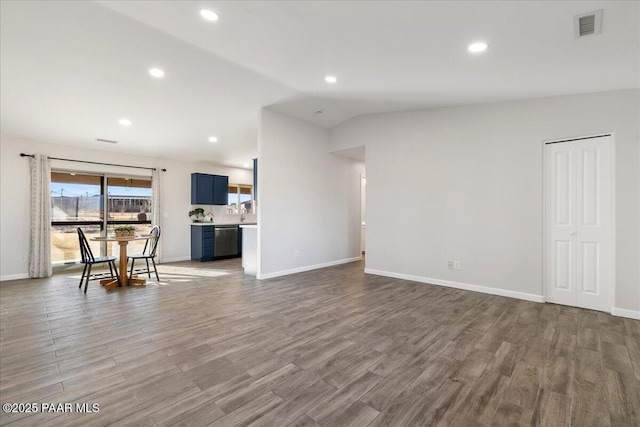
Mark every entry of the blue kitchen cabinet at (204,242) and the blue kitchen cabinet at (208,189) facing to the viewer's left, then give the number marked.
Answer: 0

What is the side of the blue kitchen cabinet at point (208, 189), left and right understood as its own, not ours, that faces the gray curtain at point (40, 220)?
right

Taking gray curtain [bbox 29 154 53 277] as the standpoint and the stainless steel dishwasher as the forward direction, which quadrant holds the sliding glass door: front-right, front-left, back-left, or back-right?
front-left

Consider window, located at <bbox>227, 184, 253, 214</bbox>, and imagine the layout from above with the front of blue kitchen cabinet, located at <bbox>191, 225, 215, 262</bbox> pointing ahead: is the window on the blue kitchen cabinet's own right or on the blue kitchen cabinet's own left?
on the blue kitchen cabinet's own left

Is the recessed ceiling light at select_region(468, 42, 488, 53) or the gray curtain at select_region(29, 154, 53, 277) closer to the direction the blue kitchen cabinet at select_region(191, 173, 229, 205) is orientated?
the recessed ceiling light

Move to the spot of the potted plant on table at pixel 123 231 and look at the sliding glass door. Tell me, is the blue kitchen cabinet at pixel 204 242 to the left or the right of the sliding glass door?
right

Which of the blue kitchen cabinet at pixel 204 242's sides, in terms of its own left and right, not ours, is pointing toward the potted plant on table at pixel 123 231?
right

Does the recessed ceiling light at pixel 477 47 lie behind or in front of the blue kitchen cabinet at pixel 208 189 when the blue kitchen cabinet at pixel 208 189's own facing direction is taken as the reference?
in front

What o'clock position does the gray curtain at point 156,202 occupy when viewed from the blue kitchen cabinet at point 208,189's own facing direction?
The gray curtain is roughly at 4 o'clock from the blue kitchen cabinet.

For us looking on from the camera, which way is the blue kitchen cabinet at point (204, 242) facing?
facing the viewer and to the right of the viewer

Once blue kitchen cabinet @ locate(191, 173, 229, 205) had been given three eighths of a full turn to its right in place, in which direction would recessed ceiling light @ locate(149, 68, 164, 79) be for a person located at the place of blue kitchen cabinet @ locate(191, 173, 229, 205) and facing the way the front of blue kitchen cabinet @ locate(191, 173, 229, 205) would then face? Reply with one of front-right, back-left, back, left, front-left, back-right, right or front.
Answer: left

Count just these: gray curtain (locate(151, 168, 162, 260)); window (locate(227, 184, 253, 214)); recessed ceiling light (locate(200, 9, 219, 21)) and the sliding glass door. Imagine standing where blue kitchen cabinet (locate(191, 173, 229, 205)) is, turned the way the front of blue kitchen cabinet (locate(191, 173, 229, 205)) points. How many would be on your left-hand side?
1

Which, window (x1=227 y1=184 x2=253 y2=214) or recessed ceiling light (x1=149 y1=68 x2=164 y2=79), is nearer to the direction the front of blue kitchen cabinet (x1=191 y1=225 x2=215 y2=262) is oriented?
the recessed ceiling light

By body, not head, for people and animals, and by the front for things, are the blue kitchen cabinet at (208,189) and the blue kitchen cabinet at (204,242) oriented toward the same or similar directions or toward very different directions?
same or similar directions

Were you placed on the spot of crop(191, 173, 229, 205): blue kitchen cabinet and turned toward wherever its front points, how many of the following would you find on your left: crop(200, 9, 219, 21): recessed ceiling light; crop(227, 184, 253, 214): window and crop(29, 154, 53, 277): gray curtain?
1

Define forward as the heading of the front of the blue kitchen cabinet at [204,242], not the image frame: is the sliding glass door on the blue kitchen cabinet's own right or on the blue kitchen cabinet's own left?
on the blue kitchen cabinet's own right

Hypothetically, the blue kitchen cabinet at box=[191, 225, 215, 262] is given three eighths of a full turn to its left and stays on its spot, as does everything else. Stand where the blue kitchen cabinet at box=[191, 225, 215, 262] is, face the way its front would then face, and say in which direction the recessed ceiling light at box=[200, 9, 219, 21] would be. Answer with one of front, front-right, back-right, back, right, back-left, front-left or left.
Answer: back
